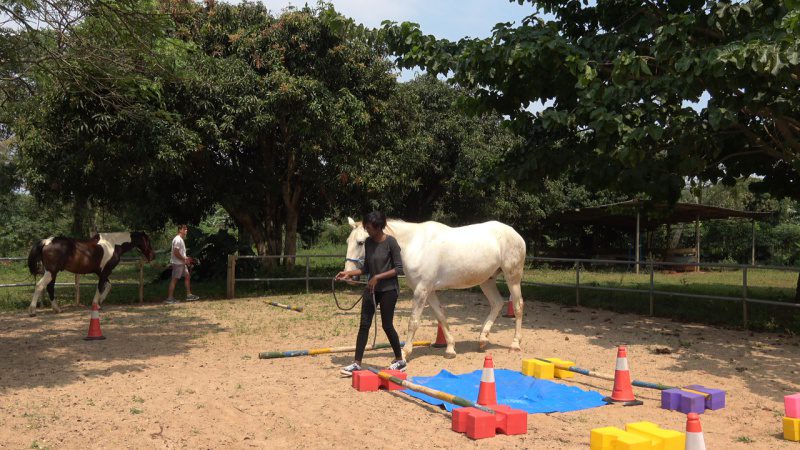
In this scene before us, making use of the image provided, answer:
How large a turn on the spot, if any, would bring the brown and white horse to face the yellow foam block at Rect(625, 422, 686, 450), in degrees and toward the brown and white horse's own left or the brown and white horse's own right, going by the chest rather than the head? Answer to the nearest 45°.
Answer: approximately 90° to the brown and white horse's own right

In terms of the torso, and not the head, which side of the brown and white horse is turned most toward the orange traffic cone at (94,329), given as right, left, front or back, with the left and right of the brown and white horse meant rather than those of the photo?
right

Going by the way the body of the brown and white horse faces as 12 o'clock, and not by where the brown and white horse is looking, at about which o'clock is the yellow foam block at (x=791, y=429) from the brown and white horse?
The yellow foam block is roughly at 2 o'clock from the brown and white horse.

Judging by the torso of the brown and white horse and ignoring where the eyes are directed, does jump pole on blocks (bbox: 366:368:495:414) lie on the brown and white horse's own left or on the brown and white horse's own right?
on the brown and white horse's own right

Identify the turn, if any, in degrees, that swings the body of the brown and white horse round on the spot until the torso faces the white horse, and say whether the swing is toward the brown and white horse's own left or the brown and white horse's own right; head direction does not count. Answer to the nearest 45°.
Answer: approximately 45° to the brown and white horse's own right

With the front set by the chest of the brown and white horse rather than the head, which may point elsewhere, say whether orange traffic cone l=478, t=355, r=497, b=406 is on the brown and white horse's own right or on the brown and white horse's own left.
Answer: on the brown and white horse's own right

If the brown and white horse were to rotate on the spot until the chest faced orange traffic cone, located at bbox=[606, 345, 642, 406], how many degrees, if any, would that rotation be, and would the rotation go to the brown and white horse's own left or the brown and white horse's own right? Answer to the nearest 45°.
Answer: approximately 45° to the brown and white horse's own right

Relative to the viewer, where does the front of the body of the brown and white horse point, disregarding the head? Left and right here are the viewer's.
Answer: facing to the right of the viewer
